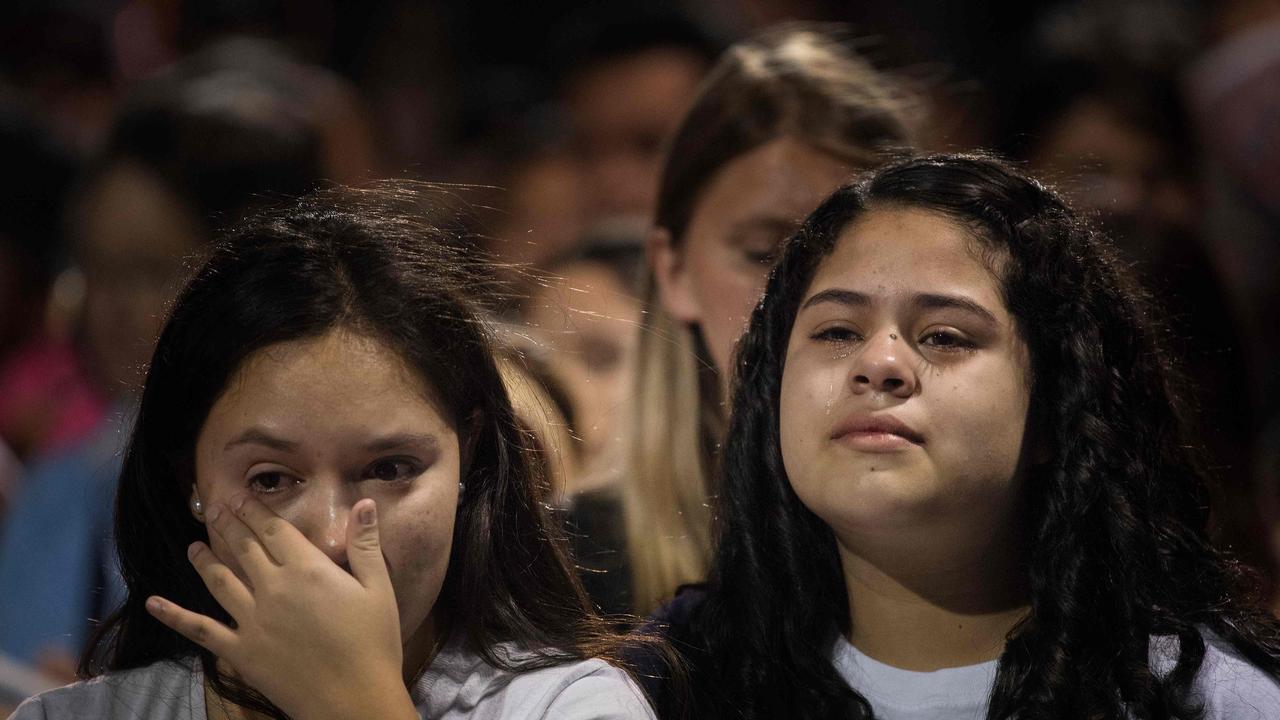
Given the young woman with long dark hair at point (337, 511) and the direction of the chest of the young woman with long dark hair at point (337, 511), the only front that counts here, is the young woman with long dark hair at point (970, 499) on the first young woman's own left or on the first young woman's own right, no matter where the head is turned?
on the first young woman's own left

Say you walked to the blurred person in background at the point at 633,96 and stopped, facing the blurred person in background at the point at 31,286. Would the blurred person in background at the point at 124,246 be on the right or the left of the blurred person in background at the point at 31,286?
left

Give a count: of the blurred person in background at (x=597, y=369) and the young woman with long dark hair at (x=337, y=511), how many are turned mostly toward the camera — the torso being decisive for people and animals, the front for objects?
2

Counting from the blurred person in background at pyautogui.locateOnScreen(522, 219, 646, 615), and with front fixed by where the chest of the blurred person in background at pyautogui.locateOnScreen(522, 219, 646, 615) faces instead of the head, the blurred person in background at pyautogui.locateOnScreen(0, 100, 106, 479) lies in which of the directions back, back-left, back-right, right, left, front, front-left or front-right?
back-right

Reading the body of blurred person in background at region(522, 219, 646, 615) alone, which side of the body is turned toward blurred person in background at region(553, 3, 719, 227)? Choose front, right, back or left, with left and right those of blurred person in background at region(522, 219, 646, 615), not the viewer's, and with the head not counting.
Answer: back

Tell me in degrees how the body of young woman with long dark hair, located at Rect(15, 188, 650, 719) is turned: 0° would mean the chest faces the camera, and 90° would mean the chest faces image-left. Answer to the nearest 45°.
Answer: approximately 0°

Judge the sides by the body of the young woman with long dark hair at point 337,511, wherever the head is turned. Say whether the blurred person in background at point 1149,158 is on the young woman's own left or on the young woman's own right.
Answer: on the young woman's own left
